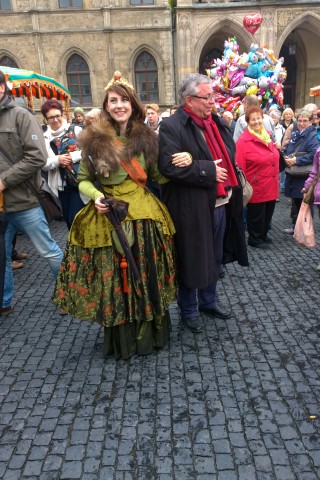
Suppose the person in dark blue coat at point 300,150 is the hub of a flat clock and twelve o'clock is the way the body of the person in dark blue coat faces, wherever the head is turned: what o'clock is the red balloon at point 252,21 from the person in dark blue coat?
The red balloon is roughly at 4 o'clock from the person in dark blue coat.

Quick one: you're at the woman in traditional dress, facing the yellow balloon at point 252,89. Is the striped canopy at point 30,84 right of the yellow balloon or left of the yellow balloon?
left

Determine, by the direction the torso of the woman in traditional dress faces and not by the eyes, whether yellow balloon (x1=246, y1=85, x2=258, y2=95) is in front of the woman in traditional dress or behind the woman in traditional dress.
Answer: behind

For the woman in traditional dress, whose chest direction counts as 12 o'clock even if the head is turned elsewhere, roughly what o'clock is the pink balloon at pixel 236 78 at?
The pink balloon is roughly at 7 o'clock from the woman in traditional dress.

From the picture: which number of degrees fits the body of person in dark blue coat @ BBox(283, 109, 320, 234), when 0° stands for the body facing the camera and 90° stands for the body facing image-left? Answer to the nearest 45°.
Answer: approximately 45°

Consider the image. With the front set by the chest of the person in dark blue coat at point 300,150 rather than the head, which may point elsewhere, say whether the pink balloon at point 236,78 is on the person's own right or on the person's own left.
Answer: on the person's own right

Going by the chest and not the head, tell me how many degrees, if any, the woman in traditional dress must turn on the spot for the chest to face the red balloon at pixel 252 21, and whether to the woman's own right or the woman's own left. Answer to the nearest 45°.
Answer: approximately 135° to the woman's own left

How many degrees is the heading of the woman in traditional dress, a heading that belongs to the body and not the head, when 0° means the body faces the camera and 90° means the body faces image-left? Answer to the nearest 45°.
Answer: approximately 0°

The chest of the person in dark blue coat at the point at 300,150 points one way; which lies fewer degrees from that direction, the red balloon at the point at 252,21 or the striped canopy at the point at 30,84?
the striped canopy

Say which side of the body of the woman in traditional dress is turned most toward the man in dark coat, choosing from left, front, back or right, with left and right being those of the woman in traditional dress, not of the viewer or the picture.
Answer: left

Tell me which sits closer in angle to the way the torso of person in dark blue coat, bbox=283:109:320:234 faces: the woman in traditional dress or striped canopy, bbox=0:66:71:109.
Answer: the woman in traditional dress
